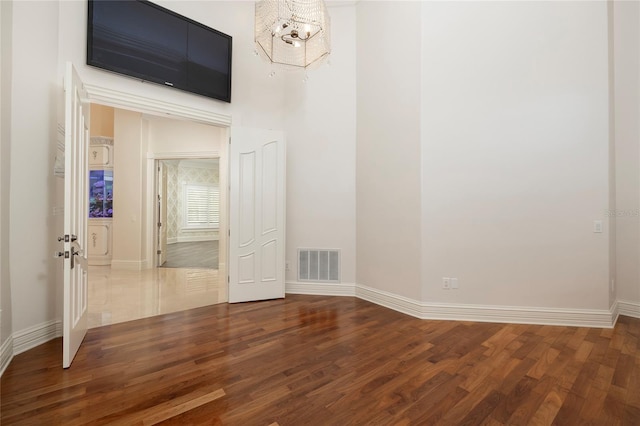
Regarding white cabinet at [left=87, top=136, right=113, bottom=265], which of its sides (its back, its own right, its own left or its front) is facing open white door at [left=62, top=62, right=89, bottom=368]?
front

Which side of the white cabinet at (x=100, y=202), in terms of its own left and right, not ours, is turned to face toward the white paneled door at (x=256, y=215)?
front

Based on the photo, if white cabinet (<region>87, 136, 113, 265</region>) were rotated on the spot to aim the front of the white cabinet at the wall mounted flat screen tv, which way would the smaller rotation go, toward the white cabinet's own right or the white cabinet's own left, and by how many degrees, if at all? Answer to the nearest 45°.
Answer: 0° — it already faces it

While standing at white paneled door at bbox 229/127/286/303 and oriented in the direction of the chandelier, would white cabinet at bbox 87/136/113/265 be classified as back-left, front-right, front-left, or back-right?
back-right

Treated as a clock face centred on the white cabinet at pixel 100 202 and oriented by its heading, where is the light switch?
The light switch is roughly at 11 o'clock from the white cabinet.

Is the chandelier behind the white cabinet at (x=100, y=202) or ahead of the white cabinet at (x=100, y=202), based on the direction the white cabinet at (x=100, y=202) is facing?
ahead

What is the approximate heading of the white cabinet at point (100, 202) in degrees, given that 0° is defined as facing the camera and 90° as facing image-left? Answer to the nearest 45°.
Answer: approximately 0°
